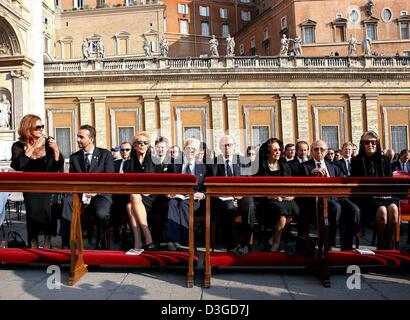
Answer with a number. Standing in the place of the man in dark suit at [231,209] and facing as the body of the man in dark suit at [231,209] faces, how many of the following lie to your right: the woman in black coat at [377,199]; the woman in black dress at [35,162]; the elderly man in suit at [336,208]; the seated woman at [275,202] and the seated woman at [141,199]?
2

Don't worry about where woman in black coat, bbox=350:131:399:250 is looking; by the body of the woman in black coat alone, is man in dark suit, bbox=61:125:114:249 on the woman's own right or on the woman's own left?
on the woman's own right

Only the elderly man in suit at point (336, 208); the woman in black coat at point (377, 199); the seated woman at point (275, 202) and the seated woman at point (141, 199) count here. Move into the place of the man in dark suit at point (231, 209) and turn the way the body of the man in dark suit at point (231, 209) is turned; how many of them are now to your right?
1

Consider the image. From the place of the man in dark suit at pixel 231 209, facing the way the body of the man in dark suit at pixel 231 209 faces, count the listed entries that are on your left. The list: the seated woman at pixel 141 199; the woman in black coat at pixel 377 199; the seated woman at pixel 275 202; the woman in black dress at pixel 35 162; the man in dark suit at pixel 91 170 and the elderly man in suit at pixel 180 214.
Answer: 2

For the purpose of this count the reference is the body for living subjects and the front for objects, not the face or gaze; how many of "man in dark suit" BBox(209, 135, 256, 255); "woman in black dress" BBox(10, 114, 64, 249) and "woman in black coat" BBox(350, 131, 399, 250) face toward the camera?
3

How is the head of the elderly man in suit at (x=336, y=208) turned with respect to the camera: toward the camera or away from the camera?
toward the camera

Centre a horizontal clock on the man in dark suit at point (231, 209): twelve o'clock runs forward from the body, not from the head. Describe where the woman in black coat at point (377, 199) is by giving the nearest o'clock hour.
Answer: The woman in black coat is roughly at 9 o'clock from the man in dark suit.

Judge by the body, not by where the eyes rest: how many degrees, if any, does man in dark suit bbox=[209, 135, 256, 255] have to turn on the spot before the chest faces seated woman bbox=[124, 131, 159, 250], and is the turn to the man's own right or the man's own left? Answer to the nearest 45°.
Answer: approximately 90° to the man's own right

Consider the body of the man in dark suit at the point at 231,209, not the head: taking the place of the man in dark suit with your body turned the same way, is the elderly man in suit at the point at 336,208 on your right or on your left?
on your left

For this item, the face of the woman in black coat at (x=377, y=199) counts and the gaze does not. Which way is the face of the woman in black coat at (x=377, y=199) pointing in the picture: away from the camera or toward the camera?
toward the camera

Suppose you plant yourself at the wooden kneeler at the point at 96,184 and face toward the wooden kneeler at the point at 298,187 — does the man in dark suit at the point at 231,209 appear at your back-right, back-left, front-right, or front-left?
front-left

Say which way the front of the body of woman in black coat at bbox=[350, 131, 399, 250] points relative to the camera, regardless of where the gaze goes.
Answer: toward the camera

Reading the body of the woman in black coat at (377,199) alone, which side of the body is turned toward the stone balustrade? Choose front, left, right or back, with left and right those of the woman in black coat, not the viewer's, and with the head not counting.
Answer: back

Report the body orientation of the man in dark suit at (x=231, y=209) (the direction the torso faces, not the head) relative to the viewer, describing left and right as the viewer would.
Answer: facing the viewer

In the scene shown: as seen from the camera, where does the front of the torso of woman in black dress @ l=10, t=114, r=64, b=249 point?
toward the camera

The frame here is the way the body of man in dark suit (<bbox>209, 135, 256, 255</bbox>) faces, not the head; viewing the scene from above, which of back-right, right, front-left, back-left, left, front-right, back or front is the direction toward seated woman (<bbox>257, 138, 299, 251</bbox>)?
left

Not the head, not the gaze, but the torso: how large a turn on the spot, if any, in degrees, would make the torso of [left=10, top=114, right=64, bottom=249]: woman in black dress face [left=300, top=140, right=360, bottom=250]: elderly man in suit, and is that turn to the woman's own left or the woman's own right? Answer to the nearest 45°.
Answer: approximately 90° to the woman's own left
